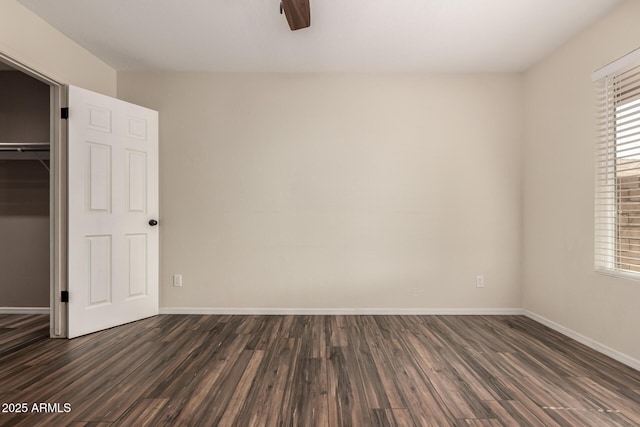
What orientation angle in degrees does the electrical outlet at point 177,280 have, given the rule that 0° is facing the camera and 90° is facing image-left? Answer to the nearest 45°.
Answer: approximately 0°

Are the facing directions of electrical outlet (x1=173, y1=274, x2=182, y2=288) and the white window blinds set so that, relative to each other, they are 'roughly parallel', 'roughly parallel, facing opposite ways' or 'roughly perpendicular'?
roughly perpendicular

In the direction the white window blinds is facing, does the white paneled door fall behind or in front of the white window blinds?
in front

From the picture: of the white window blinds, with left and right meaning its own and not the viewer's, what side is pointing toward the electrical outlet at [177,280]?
front

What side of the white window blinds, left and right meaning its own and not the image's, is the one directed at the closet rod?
front

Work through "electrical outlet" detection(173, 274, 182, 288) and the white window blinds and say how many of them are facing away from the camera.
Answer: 0

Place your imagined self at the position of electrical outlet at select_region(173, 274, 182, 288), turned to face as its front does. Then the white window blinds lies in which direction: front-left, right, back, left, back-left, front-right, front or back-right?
front-left

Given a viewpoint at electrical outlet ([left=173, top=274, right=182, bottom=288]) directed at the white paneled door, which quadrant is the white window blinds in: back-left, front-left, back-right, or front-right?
back-left

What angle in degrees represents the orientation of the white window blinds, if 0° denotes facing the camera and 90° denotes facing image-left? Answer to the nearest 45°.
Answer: approximately 45°
